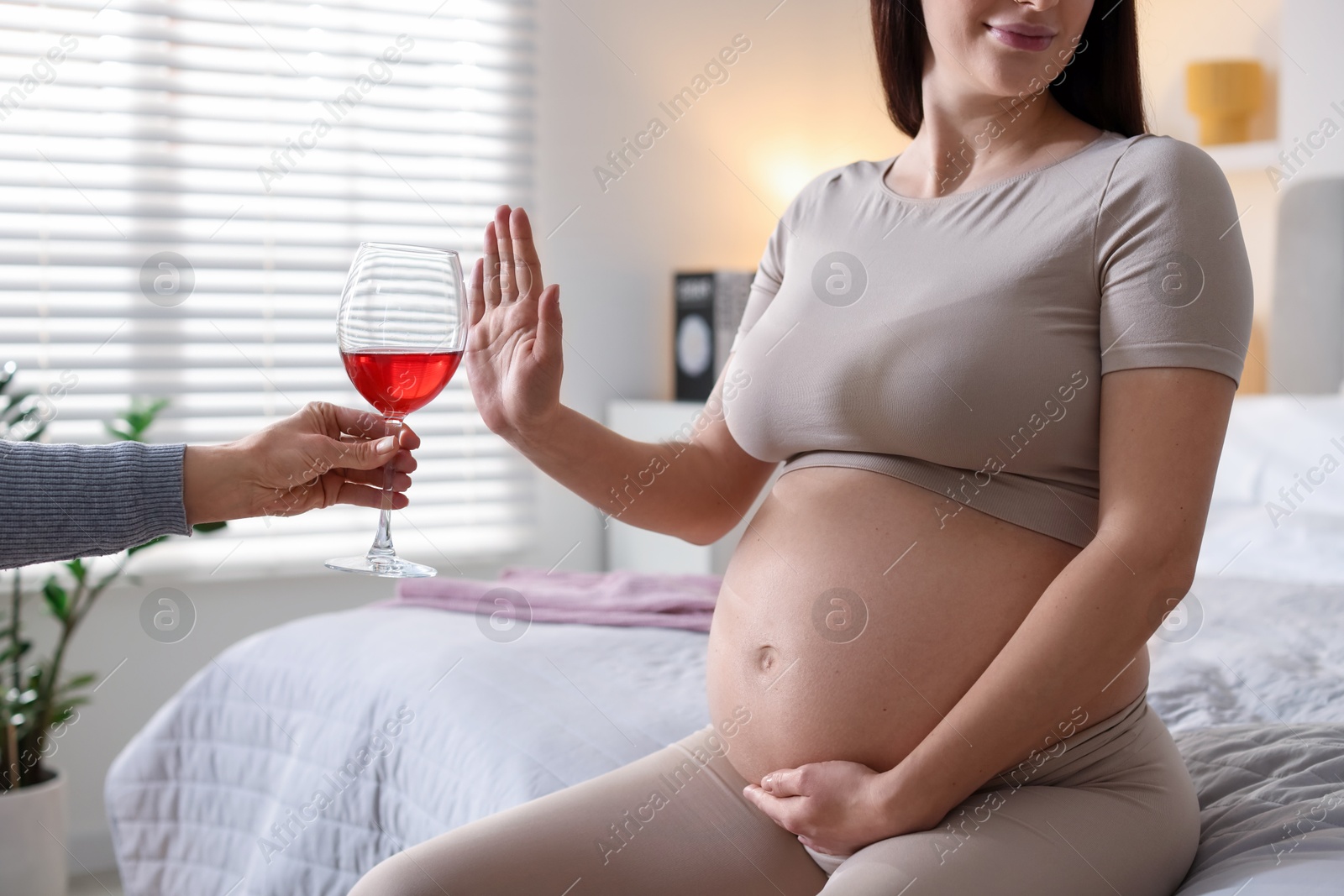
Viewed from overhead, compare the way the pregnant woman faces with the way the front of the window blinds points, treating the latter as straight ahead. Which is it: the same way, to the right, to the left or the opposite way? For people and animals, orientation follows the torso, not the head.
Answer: to the right

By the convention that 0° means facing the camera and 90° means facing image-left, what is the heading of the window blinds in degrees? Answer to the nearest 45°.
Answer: approximately 0°

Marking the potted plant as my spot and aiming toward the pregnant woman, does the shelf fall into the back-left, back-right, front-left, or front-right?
front-left

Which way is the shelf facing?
toward the camera

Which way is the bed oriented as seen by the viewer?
to the viewer's left

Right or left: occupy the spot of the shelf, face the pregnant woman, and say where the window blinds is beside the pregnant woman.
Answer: right

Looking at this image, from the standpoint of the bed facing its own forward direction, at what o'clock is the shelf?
The shelf is roughly at 5 o'clock from the bed.

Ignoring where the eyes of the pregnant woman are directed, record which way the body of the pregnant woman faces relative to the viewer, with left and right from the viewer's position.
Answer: facing the viewer and to the left of the viewer

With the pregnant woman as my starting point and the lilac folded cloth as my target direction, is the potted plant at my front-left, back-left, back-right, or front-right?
front-left

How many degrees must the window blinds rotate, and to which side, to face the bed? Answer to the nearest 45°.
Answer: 0° — it already faces it
